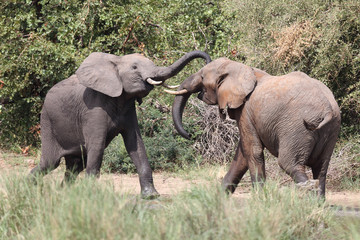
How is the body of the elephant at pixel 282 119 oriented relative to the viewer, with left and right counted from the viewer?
facing away from the viewer and to the left of the viewer

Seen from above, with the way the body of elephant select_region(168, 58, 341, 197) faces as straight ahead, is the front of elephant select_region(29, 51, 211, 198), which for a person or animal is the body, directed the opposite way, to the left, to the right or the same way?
the opposite way

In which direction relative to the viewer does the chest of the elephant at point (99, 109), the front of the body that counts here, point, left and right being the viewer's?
facing the viewer and to the right of the viewer

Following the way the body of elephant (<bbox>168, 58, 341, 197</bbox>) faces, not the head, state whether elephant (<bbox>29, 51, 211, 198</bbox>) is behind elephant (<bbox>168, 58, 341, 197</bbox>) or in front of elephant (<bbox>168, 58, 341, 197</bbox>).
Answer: in front

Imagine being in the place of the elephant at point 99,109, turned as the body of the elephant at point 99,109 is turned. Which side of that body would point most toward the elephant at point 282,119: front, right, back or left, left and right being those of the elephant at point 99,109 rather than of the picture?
front
